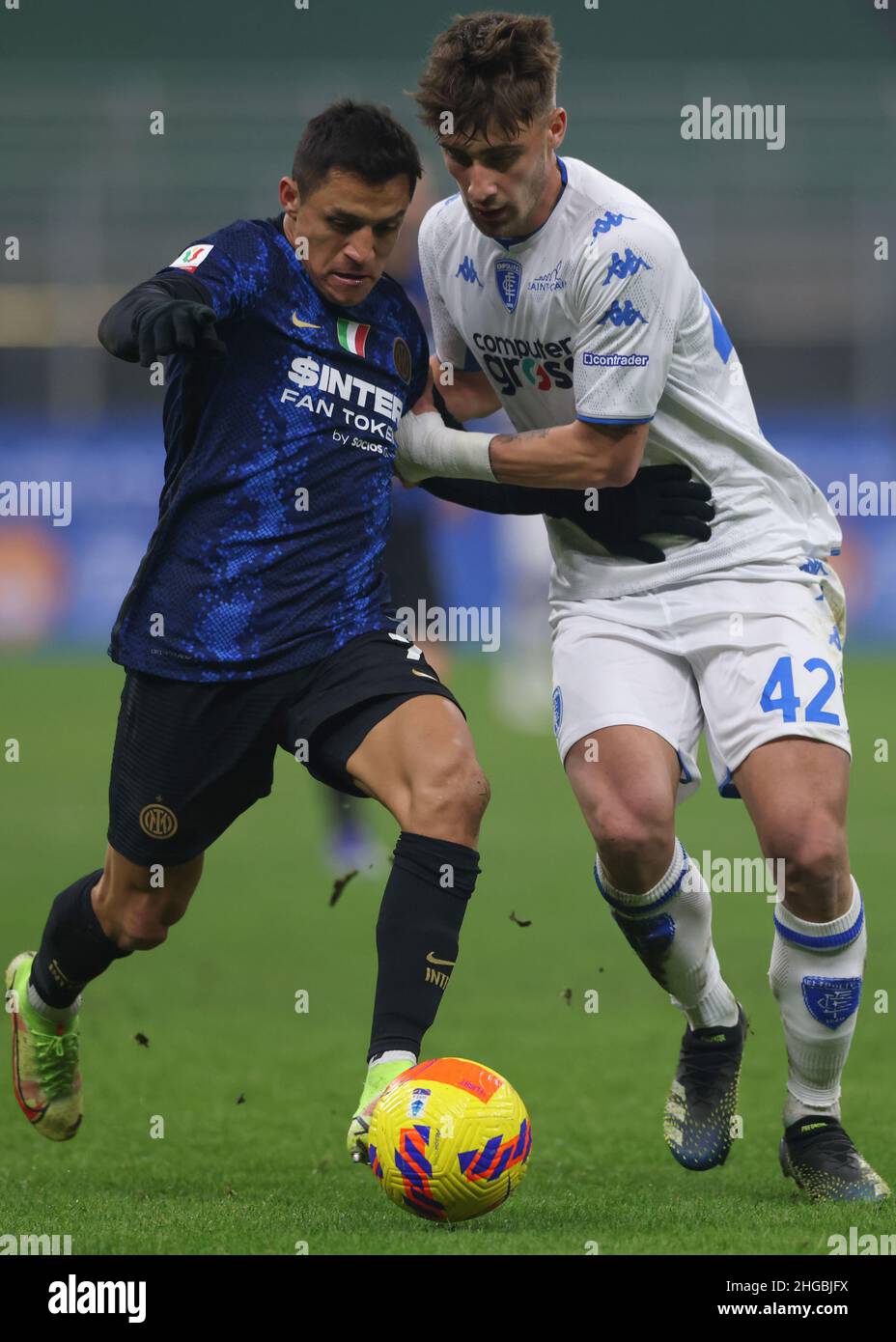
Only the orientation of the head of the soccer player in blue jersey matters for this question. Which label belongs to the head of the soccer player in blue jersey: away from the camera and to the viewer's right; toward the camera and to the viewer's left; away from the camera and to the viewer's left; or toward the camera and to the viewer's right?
toward the camera and to the viewer's right

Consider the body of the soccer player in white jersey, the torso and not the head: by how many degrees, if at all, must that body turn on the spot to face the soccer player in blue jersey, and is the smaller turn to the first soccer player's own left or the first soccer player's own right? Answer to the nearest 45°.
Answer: approximately 45° to the first soccer player's own right

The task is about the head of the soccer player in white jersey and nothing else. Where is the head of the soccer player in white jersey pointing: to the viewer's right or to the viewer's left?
to the viewer's left

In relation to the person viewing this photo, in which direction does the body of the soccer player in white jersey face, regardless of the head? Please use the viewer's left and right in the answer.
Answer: facing the viewer and to the left of the viewer
